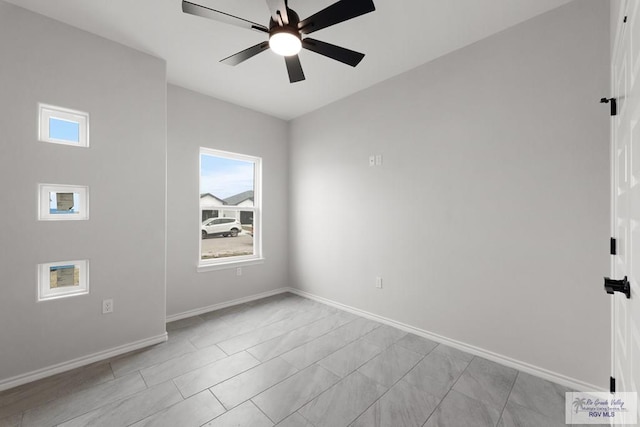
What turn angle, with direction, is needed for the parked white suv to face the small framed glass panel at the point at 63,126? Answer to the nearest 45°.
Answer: approximately 45° to its left

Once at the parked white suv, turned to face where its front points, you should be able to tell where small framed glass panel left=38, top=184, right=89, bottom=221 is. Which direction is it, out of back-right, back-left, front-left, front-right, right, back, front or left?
front-left

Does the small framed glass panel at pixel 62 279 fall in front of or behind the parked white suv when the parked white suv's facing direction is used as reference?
in front

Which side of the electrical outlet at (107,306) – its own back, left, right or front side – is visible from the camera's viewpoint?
front

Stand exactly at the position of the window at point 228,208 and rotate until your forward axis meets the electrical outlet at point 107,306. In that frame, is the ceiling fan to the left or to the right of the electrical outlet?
left
